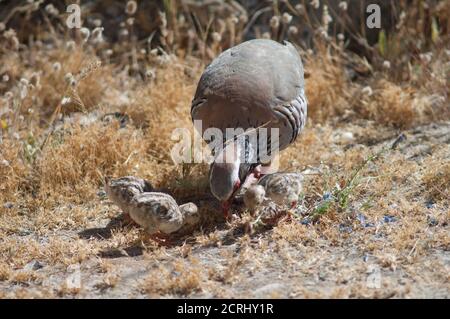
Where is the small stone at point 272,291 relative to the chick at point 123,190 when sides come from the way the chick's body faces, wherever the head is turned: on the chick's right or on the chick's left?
on the chick's right

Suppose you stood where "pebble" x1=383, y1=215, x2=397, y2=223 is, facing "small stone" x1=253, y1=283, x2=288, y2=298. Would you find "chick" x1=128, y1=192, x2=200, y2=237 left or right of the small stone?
right

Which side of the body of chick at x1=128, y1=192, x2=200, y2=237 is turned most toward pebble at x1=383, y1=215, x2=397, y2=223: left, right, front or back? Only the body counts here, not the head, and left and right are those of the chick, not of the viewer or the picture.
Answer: front

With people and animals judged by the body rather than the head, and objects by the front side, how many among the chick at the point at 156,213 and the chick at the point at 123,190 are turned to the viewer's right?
2

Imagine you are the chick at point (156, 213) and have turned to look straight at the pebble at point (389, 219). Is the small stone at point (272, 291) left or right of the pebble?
right

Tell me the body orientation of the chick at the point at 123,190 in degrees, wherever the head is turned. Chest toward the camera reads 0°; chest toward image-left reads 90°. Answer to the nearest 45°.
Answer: approximately 270°

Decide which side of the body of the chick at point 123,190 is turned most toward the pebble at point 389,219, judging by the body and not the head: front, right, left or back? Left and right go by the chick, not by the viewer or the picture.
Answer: front

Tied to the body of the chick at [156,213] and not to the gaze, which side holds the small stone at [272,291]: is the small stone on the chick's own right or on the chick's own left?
on the chick's own right

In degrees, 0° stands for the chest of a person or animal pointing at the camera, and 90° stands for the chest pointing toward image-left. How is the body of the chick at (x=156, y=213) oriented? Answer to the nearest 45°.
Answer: approximately 270°
